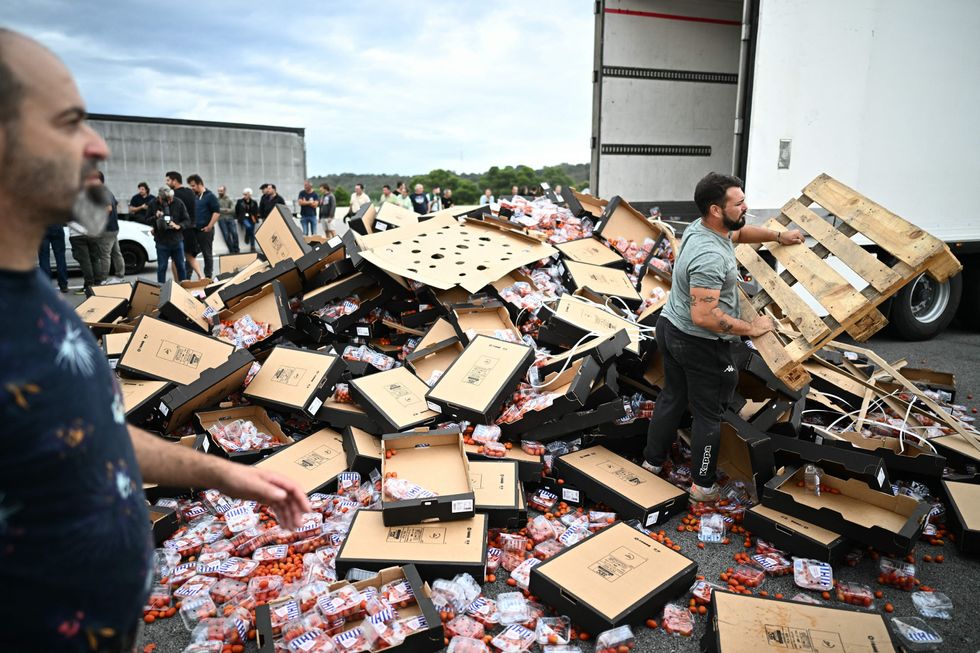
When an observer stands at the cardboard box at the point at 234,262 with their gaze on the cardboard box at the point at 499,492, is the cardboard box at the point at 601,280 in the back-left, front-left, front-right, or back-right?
front-left

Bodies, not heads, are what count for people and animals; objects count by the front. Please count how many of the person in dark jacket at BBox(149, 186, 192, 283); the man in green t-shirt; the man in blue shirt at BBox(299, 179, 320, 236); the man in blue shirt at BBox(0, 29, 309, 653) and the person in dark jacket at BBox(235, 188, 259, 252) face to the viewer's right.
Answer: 2

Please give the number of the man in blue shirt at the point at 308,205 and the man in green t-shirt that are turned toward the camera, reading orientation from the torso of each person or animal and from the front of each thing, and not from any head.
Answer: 1

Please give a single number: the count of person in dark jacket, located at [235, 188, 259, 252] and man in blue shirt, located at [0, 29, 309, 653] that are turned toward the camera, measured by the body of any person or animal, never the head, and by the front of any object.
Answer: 1

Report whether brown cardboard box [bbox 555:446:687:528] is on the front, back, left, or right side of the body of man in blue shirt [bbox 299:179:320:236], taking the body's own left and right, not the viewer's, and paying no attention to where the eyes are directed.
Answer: front

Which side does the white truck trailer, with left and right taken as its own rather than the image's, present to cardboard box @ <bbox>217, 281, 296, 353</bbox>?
back

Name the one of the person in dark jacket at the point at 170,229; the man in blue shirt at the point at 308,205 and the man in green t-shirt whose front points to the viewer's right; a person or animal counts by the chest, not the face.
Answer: the man in green t-shirt

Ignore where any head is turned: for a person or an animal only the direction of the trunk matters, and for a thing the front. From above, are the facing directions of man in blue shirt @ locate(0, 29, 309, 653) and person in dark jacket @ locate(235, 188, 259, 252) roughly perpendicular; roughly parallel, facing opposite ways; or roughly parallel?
roughly perpendicular

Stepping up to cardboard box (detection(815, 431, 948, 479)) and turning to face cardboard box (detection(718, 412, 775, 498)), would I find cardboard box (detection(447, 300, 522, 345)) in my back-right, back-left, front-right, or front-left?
front-right

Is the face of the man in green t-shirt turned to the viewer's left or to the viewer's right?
to the viewer's right

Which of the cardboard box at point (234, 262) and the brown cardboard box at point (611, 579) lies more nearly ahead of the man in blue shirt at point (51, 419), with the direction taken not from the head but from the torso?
the brown cardboard box

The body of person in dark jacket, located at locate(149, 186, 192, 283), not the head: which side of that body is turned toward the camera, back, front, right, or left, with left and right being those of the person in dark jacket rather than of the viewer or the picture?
front

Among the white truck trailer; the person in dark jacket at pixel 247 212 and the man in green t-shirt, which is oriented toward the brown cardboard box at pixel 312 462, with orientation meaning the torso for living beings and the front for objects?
the person in dark jacket

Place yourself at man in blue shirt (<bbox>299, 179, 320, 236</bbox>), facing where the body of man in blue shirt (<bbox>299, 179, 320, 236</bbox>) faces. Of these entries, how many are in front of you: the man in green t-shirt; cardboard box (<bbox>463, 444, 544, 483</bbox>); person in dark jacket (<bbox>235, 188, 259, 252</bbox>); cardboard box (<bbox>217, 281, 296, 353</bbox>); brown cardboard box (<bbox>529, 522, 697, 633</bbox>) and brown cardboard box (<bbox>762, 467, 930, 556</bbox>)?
5

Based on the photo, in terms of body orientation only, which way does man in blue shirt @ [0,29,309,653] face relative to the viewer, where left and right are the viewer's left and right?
facing to the right of the viewer

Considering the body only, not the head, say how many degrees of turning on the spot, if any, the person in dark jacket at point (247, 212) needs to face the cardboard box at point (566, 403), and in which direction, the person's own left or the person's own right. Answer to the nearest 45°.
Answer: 0° — they already face it

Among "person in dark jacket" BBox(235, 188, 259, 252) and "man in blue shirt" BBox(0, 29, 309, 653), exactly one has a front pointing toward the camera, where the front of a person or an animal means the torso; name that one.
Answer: the person in dark jacket

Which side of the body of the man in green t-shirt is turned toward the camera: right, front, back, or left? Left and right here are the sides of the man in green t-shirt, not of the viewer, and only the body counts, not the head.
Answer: right

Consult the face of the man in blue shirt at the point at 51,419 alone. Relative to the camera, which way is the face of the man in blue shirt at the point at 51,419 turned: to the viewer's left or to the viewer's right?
to the viewer's right

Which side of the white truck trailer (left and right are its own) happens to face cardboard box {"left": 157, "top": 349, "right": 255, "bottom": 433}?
back
